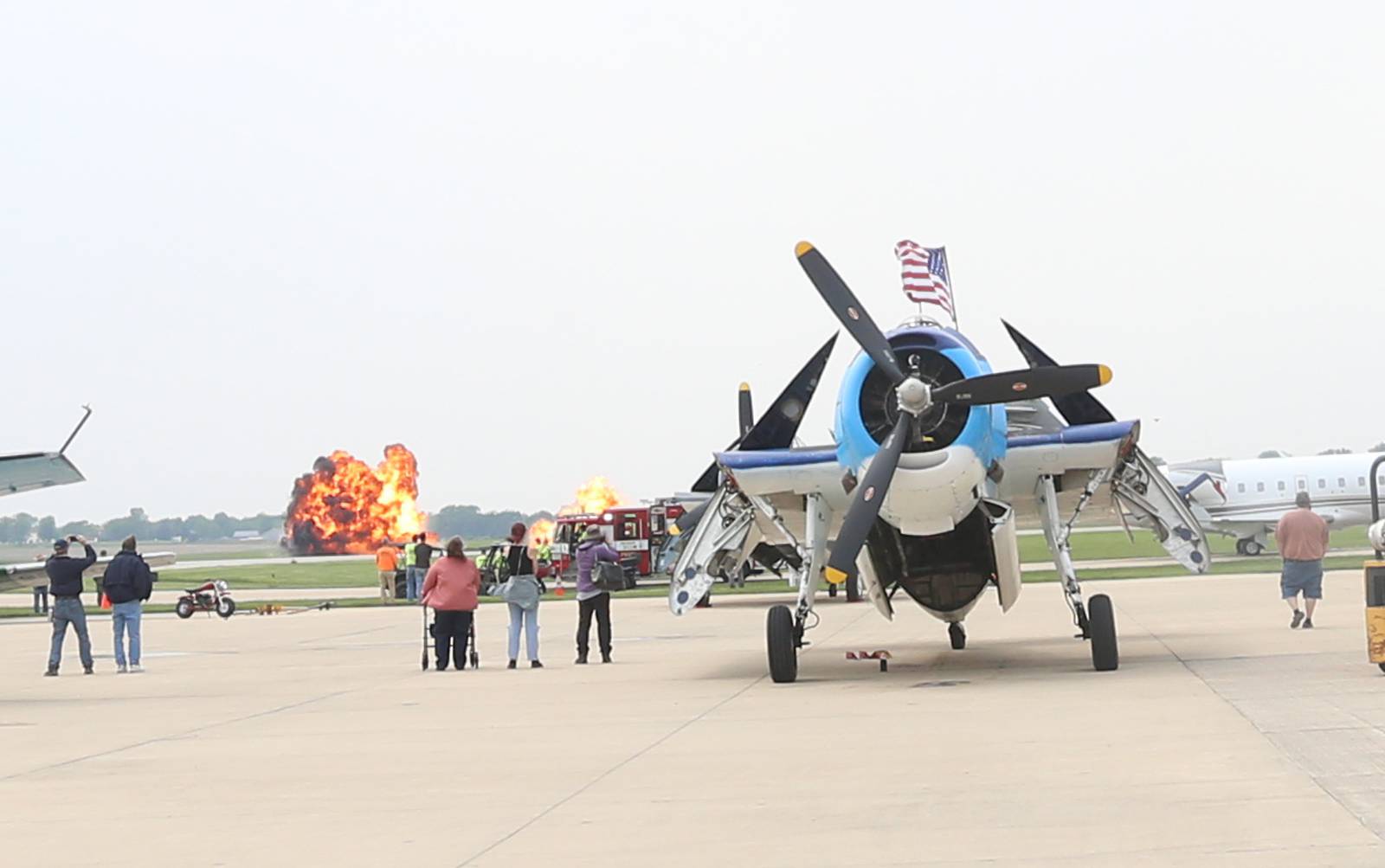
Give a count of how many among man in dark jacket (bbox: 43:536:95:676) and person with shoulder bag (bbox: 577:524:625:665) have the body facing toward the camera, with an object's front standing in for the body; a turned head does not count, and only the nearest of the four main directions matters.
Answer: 0

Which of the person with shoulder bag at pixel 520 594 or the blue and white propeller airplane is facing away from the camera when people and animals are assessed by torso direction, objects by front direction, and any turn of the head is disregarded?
the person with shoulder bag

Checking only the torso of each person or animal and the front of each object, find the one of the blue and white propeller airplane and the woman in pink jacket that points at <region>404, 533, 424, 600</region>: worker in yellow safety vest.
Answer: the woman in pink jacket

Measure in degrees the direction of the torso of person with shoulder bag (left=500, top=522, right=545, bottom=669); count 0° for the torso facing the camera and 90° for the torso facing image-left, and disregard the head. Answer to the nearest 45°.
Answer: approximately 180°

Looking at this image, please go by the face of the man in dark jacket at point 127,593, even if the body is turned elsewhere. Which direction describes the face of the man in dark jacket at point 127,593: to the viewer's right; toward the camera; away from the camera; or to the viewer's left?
away from the camera

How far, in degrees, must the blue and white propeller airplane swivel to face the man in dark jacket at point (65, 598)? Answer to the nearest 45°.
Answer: approximately 90° to its right

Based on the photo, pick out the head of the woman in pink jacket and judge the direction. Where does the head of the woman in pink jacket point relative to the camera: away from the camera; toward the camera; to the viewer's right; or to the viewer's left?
away from the camera

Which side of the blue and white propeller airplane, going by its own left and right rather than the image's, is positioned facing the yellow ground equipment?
left

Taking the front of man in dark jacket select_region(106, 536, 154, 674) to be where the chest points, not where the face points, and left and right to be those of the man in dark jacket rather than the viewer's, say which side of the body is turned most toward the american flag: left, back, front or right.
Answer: right

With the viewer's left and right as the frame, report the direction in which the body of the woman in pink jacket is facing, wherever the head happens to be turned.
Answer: facing away from the viewer

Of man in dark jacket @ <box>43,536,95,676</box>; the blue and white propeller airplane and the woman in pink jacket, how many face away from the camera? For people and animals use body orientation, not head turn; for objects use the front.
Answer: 2

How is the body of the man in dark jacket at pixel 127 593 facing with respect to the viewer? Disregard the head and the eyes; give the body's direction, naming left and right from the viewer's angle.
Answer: facing away from the viewer

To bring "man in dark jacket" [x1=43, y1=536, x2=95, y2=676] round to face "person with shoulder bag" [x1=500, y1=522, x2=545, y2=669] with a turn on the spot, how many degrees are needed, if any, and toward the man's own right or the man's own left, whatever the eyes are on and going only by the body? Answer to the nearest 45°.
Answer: approximately 135° to the man's own right

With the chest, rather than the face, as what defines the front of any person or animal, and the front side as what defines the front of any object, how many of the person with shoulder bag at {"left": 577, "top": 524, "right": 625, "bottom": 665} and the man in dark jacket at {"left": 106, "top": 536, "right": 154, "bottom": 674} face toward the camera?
0
